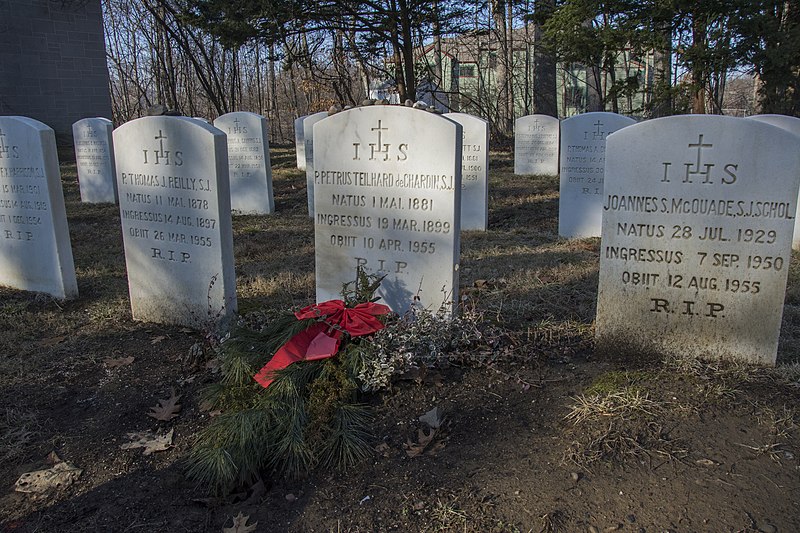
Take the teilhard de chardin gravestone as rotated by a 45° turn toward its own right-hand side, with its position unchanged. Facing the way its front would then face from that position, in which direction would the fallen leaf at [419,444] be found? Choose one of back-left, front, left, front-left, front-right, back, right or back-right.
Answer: front-left

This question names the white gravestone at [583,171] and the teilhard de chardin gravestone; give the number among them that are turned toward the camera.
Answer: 2

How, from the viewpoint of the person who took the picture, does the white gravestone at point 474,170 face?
facing the viewer

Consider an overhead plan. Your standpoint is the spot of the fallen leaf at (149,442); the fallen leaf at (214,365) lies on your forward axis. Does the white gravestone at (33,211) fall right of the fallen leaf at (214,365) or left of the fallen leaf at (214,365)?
left

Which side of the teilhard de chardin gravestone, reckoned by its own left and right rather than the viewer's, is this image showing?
front

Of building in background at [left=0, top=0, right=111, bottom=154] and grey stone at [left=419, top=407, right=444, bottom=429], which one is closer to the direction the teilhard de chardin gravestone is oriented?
the grey stone

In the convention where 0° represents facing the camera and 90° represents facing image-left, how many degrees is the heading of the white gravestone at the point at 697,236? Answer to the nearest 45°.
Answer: approximately 0°

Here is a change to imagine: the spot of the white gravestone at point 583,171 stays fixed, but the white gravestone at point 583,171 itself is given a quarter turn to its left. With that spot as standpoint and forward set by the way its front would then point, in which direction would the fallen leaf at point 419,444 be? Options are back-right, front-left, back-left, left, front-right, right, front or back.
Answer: right

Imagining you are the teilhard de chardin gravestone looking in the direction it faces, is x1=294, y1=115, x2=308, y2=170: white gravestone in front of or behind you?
behind

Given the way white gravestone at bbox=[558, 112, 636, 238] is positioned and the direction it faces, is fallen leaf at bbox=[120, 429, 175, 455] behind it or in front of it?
in front

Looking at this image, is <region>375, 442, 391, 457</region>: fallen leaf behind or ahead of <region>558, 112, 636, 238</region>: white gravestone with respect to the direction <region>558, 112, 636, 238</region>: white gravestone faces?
ahead

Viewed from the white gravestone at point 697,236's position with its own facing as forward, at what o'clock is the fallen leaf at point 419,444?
The fallen leaf is roughly at 1 o'clock from the white gravestone.

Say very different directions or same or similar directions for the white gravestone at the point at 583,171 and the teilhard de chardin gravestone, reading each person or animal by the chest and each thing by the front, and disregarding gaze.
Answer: same or similar directions

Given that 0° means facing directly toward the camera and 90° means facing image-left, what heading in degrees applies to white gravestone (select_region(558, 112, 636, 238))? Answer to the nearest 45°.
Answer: approximately 0°

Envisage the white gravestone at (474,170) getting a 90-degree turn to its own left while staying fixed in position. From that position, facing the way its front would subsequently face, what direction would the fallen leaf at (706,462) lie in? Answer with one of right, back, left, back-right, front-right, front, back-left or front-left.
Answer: right
